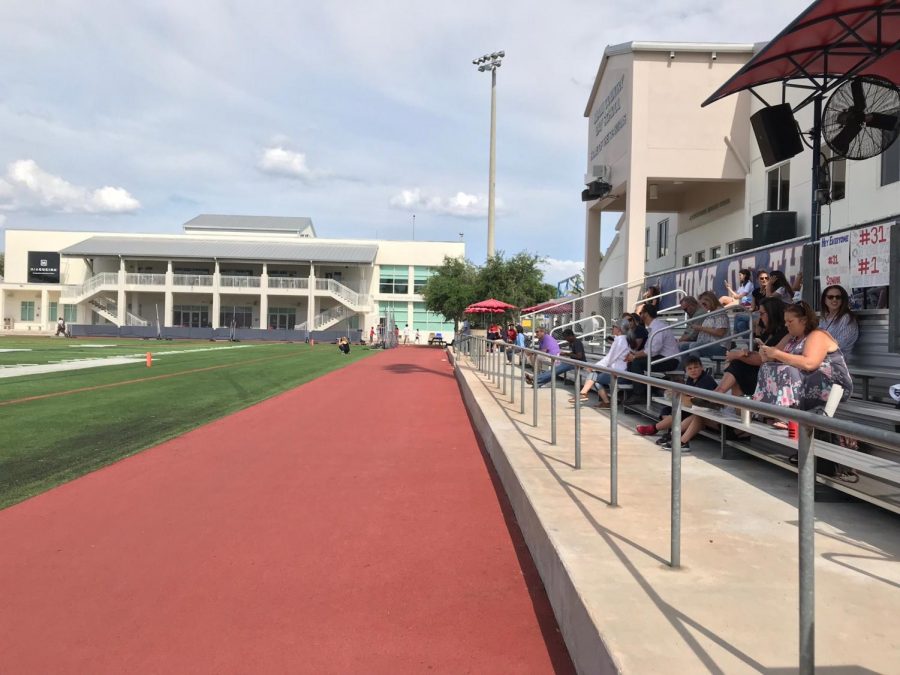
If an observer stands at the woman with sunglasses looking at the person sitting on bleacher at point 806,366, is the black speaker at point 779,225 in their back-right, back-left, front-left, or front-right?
back-right

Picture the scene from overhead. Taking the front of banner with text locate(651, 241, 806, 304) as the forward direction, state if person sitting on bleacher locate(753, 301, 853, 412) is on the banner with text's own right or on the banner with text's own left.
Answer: on the banner with text's own left

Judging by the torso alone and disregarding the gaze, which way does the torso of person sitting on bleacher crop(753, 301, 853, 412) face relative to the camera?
to the viewer's left

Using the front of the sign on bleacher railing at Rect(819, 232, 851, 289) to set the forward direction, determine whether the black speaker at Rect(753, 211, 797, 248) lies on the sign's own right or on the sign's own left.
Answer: on the sign's own right

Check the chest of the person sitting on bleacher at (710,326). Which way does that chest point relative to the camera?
to the viewer's left

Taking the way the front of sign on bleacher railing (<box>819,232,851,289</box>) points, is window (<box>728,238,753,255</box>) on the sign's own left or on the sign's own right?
on the sign's own right

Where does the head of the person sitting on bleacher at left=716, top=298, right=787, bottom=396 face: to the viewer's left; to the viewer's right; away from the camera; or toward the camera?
to the viewer's left

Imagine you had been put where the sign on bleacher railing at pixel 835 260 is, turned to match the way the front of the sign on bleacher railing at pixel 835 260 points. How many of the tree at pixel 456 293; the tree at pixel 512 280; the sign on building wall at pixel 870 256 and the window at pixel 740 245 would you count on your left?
1

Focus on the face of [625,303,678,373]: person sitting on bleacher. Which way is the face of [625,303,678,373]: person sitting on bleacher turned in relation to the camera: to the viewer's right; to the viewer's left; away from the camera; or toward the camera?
to the viewer's left

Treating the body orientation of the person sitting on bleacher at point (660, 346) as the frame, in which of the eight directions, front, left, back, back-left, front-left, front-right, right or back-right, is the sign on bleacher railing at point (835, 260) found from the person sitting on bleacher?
back-left

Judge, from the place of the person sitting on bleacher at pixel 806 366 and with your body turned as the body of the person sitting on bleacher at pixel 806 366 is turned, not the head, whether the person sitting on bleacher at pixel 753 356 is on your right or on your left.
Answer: on your right

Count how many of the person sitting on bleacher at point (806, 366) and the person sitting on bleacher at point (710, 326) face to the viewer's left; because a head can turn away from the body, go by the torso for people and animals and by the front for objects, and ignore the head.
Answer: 2

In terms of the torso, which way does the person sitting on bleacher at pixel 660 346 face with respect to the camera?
to the viewer's left

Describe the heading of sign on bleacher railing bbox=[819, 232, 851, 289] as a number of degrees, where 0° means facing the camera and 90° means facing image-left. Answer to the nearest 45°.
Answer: approximately 45°
